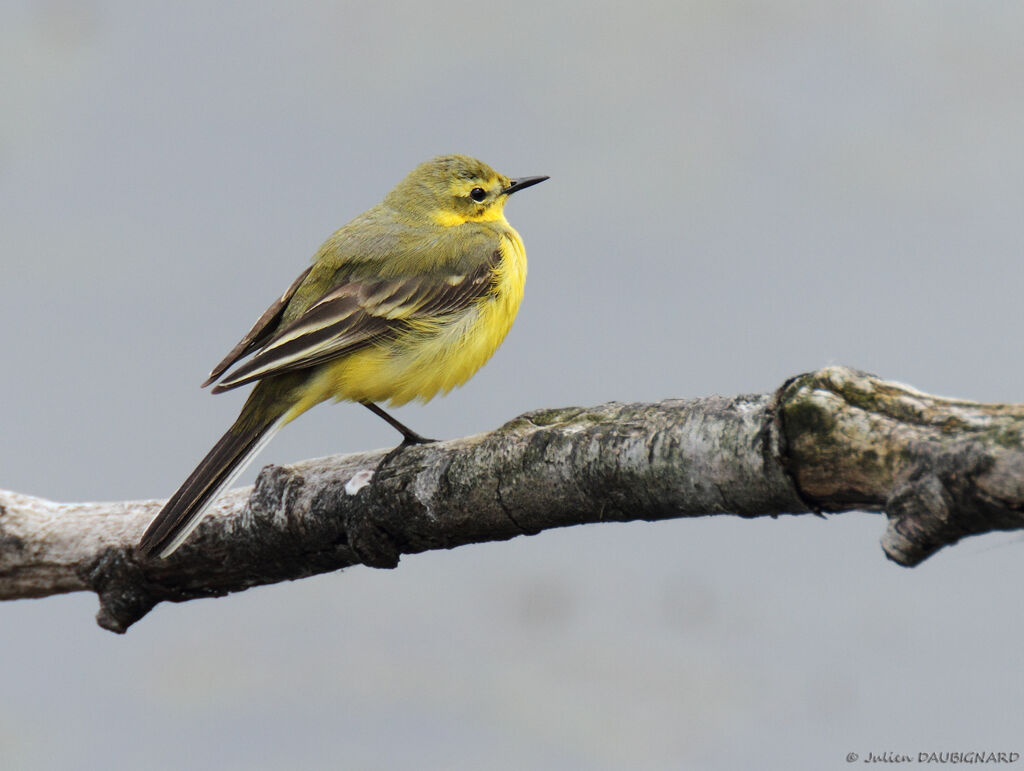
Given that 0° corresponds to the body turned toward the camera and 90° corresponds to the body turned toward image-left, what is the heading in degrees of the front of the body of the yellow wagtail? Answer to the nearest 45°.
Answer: approximately 270°
